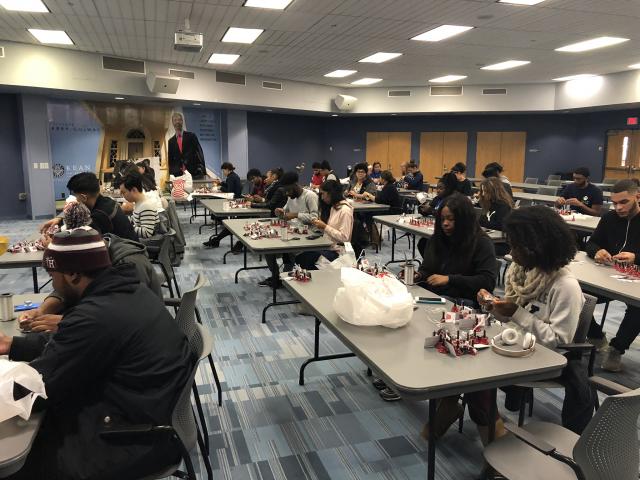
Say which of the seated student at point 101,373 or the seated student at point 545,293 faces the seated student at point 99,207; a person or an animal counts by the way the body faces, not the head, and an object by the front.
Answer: the seated student at point 545,293

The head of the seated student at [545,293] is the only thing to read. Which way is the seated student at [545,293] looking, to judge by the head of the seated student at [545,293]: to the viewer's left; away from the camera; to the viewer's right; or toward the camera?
to the viewer's left

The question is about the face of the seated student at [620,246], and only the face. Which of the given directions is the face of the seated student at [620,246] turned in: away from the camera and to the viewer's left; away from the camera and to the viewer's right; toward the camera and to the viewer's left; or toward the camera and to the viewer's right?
toward the camera and to the viewer's left

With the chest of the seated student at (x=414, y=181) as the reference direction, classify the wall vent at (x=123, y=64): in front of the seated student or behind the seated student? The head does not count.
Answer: in front

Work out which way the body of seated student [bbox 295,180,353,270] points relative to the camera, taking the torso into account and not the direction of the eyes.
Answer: to the viewer's left

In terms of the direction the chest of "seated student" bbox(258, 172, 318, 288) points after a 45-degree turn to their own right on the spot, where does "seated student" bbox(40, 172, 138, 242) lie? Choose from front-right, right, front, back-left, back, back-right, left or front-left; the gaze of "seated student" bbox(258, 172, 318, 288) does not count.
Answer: front-left

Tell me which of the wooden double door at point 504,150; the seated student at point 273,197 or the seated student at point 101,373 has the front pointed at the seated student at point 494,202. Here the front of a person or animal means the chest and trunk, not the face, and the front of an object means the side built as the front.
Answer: the wooden double door

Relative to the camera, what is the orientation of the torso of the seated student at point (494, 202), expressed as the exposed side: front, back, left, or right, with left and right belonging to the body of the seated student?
left

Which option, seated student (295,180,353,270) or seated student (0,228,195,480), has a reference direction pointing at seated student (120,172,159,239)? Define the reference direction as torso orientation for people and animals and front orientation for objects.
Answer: seated student (295,180,353,270)

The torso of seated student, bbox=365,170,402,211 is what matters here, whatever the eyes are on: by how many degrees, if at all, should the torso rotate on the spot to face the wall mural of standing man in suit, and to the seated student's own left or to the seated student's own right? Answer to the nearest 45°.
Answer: approximately 45° to the seated student's own right

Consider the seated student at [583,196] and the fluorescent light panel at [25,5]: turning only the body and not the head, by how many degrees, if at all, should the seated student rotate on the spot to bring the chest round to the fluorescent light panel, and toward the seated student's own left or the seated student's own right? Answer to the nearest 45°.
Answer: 0° — they already face it

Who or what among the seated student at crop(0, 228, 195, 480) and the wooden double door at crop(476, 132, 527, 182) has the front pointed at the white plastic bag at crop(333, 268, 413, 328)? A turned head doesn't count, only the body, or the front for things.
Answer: the wooden double door
